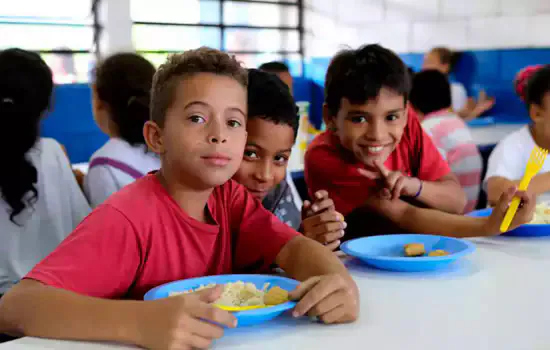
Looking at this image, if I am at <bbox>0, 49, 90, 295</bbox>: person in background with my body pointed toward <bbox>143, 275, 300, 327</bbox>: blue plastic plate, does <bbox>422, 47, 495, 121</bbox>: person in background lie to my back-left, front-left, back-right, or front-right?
back-left

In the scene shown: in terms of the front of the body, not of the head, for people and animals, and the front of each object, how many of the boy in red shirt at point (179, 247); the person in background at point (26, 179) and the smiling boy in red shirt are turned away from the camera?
1

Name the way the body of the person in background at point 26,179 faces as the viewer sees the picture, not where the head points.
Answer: away from the camera

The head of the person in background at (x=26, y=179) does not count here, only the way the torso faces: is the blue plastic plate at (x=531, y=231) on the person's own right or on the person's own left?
on the person's own right

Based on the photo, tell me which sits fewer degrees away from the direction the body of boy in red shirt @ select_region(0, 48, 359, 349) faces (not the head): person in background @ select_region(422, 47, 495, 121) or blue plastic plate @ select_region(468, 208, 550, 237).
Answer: the blue plastic plate

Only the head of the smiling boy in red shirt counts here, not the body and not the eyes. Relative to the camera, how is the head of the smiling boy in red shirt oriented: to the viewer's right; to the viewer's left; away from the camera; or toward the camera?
toward the camera

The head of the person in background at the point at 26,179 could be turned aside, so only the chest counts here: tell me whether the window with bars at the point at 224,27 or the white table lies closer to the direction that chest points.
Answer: the window with bars

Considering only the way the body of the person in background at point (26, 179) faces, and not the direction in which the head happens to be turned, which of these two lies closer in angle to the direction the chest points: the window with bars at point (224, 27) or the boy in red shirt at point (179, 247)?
the window with bars

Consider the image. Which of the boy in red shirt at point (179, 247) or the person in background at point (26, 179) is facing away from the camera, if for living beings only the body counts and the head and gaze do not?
the person in background

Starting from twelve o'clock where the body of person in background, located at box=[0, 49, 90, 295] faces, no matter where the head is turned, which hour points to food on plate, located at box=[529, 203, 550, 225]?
The food on plate is roughly at 4 o'clock from the person in background.

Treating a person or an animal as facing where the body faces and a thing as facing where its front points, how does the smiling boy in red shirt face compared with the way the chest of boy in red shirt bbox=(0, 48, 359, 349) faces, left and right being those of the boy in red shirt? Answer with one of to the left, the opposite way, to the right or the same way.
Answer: the same way

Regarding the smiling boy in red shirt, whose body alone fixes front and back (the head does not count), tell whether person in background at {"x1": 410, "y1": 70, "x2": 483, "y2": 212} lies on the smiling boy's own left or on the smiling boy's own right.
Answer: on the smiling boy's own left

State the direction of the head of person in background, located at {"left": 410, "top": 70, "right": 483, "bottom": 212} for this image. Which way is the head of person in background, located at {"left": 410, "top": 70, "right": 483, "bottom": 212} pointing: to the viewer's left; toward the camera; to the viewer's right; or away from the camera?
away from the camera

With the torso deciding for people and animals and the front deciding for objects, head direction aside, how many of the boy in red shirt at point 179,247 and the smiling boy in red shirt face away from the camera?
0

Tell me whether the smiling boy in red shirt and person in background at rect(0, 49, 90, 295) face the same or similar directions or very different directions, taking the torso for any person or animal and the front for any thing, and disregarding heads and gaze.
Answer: very different directions
